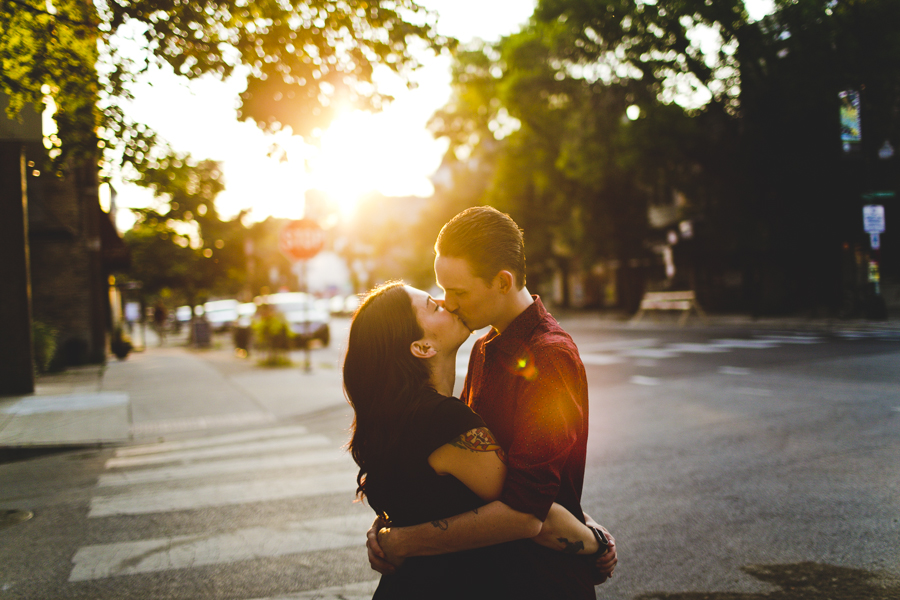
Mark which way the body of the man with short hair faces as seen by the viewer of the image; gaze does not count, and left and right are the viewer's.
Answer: facing to the left of the viewer

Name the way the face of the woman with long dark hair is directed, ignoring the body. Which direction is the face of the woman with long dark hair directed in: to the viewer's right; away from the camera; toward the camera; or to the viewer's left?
to the viewer's right

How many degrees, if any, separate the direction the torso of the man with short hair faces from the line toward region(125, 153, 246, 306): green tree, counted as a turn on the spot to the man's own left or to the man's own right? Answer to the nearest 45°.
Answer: approximately 45° to the man's own right

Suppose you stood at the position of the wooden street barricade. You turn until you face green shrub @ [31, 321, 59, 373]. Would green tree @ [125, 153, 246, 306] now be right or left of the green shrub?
right

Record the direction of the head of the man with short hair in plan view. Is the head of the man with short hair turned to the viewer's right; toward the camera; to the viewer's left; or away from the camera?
to the viewer's left

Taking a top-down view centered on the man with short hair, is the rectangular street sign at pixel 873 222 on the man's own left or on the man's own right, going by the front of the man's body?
on the man's own right

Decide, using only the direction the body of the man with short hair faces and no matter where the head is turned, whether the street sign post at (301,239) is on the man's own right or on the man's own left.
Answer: on the man's own right

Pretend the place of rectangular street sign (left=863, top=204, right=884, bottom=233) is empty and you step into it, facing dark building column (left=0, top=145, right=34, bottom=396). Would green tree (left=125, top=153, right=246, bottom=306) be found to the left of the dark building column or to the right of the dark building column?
right

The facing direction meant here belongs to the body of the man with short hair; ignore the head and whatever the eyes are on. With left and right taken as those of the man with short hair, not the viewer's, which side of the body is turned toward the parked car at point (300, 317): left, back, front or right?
right

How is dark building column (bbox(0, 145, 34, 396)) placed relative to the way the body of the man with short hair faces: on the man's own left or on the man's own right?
on the man's own right

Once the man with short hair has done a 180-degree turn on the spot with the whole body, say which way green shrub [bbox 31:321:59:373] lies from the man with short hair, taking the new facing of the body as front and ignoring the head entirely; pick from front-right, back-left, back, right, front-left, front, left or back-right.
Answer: back-left

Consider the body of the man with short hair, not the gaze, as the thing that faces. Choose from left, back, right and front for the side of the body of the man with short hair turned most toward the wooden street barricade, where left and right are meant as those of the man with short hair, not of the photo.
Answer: right

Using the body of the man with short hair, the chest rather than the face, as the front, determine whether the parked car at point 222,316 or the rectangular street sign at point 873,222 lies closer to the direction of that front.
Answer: the parked car
